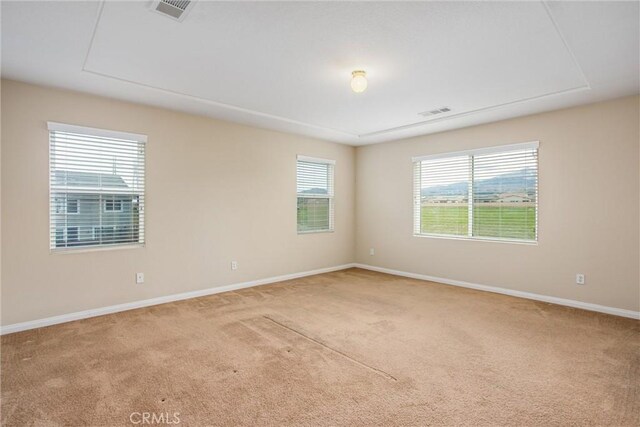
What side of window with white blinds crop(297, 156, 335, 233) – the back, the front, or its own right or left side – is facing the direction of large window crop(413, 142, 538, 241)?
front

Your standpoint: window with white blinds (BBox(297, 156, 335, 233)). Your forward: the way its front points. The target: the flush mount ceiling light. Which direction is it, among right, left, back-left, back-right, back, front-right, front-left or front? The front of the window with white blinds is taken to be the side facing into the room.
front-right

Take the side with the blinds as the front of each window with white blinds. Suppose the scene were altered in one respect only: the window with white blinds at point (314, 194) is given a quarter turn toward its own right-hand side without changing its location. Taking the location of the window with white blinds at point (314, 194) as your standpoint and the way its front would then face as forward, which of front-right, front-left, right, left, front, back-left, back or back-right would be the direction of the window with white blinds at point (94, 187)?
front

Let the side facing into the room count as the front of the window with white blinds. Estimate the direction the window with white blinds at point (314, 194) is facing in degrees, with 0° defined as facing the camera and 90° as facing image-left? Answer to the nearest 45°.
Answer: approximately 315°

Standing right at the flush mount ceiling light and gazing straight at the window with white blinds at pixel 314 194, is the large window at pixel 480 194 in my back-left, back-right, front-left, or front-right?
front-right

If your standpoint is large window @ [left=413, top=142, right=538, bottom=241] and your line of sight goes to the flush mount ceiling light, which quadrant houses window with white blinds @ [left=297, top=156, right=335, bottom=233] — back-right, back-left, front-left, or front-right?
front-right

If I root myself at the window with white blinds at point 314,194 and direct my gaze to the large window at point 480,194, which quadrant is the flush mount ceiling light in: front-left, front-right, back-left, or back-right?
front-right
